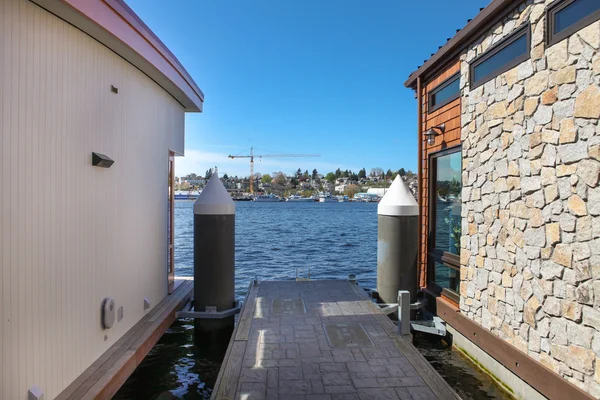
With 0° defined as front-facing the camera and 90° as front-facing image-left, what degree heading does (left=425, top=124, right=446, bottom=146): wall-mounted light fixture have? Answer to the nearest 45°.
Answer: approximately 45°

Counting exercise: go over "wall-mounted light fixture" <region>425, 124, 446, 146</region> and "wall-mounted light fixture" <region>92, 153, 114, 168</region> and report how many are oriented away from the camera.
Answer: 0

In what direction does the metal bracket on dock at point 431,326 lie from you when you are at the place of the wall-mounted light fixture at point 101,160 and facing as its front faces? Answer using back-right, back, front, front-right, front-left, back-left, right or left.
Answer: front-left

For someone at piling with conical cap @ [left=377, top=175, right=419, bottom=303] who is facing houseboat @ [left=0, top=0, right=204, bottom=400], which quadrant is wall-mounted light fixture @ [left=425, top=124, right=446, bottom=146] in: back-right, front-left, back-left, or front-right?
back-left

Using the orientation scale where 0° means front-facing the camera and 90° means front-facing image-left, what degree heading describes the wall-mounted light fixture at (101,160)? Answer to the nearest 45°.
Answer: approximately 315°

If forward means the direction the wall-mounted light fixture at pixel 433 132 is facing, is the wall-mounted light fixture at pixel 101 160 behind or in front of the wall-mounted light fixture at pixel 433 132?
in front

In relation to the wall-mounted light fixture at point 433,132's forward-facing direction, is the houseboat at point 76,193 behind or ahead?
ahead

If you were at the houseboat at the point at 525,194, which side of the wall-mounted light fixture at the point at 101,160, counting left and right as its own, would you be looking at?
front

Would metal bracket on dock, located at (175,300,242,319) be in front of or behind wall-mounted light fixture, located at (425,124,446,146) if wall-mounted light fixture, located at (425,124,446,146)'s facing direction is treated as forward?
in front

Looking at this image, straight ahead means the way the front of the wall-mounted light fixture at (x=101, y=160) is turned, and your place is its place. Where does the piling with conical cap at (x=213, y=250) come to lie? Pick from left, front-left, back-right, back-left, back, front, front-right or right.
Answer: left
